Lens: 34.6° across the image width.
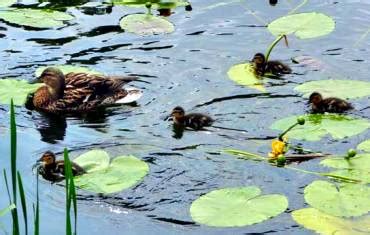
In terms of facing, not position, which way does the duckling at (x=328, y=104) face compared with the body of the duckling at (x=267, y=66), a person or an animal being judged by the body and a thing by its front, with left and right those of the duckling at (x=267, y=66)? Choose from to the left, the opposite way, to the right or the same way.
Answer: the same way

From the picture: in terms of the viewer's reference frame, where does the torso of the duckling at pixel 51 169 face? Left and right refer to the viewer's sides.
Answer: facing to the left of the viewer

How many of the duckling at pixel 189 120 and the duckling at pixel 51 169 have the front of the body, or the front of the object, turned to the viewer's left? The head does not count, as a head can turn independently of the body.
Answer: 2

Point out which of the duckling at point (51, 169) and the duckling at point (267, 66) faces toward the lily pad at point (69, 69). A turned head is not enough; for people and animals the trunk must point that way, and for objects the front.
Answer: the duckling at point (267, 66)

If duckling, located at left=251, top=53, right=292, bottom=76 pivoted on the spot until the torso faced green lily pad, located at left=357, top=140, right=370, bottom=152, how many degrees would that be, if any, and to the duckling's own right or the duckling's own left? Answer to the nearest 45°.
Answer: approximately 135° to the duckling's own left

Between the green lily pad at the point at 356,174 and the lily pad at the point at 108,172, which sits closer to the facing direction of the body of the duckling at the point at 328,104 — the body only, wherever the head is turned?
the lily pad

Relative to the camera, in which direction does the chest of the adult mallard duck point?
to the viewer's left

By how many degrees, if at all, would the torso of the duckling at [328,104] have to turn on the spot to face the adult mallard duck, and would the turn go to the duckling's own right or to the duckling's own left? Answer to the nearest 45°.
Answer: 0° — it already faces it

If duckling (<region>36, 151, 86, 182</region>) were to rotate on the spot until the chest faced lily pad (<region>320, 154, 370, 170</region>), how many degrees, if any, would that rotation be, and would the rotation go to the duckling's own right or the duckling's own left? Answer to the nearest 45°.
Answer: approximately 180°

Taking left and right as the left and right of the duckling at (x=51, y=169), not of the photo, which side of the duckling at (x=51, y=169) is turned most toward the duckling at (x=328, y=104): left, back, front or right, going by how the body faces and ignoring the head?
back

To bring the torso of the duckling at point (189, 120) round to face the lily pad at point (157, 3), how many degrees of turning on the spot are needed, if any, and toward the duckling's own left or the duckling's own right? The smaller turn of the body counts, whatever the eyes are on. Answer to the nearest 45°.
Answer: approximately 90° to the duckling's own right

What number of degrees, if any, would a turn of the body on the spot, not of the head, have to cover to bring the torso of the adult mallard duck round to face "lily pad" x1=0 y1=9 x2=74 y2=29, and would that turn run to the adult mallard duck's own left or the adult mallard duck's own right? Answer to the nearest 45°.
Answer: approximately 90° to the adult mallard duck's own right

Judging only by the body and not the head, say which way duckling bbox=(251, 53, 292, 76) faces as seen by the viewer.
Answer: to the viewer's left

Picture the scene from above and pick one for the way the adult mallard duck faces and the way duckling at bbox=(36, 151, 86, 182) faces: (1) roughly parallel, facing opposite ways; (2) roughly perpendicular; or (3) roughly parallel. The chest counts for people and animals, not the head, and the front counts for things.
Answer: roughly parallel

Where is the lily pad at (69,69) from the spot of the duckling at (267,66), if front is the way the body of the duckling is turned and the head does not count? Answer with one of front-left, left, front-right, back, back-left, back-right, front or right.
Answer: front

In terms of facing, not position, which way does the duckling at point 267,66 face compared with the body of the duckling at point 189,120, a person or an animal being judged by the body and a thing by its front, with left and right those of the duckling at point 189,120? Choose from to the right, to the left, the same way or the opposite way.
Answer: the same way

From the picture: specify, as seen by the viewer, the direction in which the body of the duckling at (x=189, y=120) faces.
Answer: to the viewer's left

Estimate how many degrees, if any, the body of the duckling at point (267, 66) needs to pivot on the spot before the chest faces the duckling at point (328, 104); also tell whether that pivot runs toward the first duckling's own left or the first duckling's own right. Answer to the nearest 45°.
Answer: approximately 135° to the first duckling's own left

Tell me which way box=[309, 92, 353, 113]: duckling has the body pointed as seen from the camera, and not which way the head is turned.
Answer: to the viewer's left

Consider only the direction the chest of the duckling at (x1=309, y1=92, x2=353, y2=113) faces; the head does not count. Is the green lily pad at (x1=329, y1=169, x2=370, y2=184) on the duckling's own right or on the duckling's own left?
on the duckling's own left

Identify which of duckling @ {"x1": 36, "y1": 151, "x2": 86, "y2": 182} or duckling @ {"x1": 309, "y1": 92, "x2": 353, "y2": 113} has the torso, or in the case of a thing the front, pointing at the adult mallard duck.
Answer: duckling @ {"x1": 309, "y1": 92, "x2": 353, "y2": 113}
